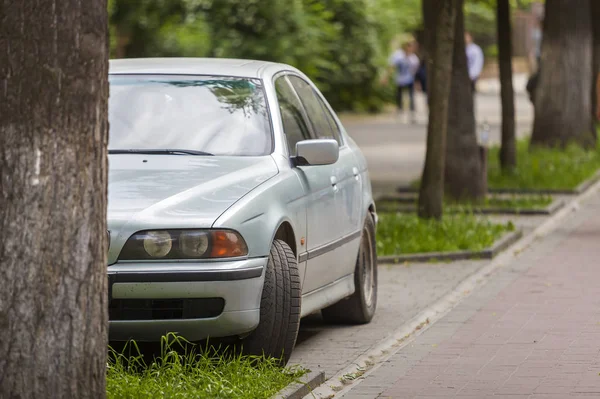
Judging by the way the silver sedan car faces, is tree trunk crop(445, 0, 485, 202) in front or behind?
behind

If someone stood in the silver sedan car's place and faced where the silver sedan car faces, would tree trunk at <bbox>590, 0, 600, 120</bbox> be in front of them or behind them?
behind

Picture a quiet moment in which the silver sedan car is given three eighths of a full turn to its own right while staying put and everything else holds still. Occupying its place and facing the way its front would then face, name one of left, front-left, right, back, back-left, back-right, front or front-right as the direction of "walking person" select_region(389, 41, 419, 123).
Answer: front-right

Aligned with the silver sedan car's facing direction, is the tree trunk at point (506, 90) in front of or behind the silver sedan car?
behind

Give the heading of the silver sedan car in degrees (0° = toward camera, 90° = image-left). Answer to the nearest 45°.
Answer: approximately 0°

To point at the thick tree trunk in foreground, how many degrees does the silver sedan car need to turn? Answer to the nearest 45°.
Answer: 0° — it already faces it

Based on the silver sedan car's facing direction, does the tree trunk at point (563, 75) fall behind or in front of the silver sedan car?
behind
